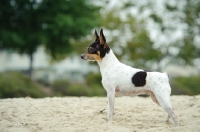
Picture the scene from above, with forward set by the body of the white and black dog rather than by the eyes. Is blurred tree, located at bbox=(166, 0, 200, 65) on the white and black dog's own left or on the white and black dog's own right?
on the white and black dog's own right

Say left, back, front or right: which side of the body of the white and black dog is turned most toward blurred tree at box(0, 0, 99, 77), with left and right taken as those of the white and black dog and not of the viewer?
right

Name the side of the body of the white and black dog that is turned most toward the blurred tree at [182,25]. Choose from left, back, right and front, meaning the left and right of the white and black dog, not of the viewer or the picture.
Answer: right

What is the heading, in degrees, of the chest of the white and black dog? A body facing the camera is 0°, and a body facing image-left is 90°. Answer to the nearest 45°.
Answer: approximately 90°
